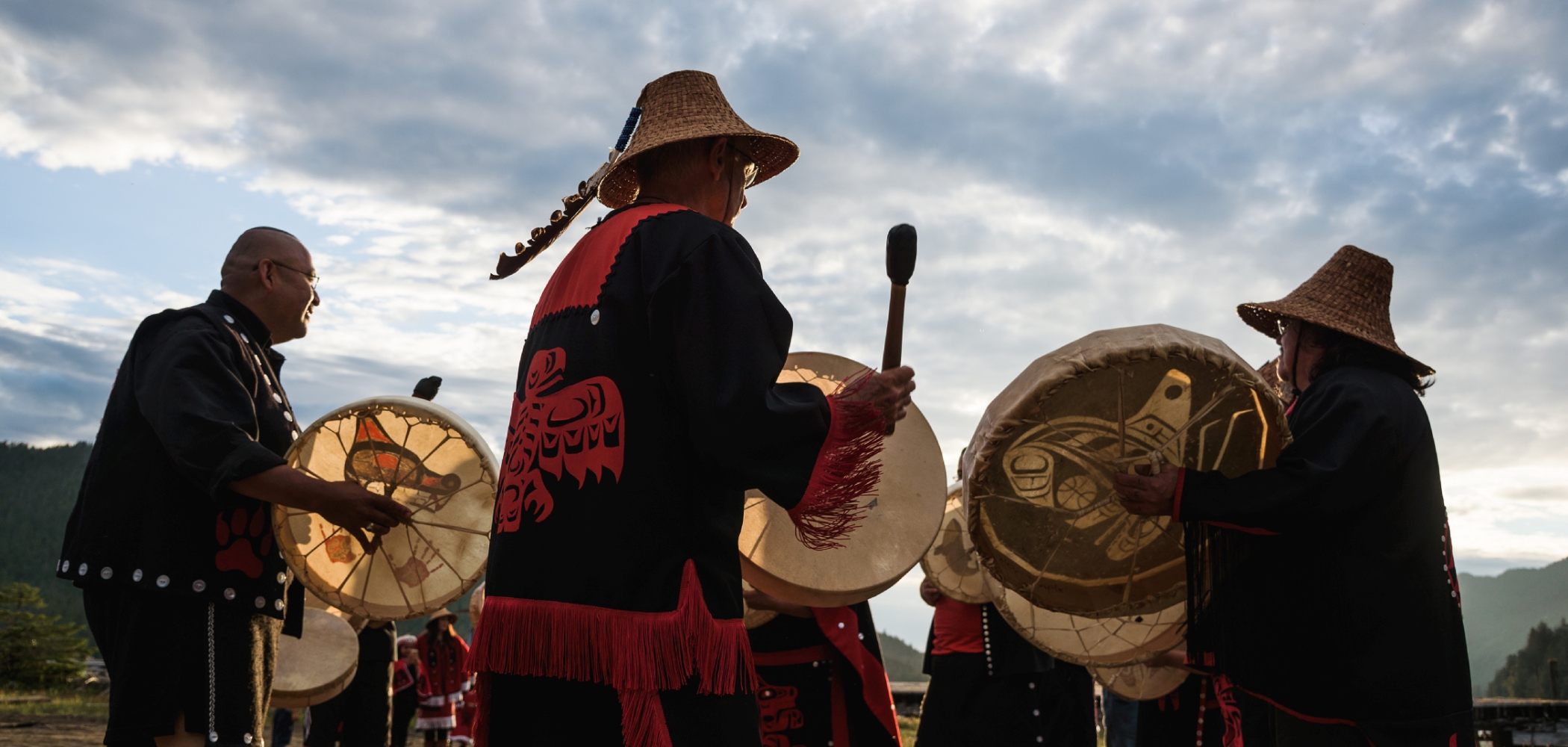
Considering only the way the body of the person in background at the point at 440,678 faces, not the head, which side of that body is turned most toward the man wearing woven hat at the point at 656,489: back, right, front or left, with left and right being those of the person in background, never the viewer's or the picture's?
front

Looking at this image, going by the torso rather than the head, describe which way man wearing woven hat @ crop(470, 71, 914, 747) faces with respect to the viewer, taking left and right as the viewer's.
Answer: facing away from the viewer and to the right of the viewer

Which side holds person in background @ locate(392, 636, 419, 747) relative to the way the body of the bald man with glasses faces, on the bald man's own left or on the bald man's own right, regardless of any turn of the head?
on the bald man's own left

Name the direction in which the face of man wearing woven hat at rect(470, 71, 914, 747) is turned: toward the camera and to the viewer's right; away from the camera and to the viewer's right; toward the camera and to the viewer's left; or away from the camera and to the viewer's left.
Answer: away from the camera and to the viewer's right

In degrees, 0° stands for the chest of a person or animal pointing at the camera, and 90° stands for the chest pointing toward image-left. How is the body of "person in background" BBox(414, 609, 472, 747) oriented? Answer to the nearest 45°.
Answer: approximately 0°

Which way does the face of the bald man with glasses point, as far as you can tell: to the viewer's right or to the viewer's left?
to the viewer's right

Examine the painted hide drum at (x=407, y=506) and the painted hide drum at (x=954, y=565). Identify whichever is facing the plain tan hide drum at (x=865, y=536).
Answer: the painted hide drum at (x=954, y=565)

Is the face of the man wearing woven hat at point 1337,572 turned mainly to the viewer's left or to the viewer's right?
to the viewer's left
